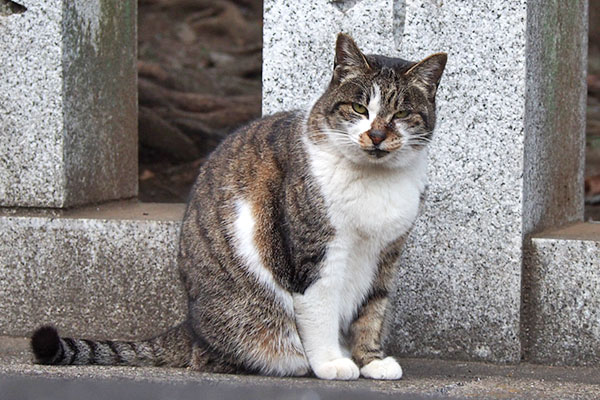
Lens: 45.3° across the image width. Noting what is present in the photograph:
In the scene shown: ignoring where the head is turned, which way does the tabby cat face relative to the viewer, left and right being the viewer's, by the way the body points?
facing the viewer and to the right of the viewer

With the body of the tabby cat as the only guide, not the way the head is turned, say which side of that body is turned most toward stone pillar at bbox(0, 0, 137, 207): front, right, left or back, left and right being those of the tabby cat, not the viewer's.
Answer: back

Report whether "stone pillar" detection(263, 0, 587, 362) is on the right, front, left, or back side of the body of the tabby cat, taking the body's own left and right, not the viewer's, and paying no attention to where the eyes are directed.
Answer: left

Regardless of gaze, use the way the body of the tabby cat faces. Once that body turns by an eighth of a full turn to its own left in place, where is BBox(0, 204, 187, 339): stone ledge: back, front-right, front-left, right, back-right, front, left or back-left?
back-left
